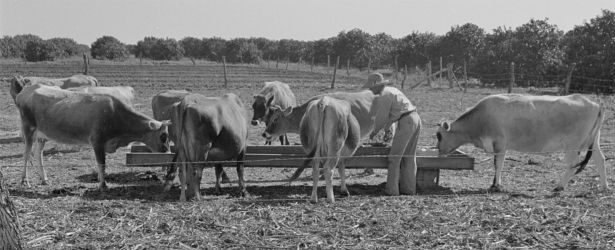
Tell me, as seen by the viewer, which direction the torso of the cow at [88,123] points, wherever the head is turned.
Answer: to the viewer's right

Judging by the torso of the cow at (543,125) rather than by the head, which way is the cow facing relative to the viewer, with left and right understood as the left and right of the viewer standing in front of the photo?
facing to the left of the viewer

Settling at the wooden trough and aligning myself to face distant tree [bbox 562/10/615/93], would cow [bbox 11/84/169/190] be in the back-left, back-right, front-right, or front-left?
back-left

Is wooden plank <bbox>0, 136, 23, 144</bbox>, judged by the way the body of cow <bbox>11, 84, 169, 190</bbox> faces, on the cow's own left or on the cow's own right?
on the cow's own left

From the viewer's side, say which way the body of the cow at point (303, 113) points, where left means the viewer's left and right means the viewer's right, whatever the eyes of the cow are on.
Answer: facing to the left of the viewer

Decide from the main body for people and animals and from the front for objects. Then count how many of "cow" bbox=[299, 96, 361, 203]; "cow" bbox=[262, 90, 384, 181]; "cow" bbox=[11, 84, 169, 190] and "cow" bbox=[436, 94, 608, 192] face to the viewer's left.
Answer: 2

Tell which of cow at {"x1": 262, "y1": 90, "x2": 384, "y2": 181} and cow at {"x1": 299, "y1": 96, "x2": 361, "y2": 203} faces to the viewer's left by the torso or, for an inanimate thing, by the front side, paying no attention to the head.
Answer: cow at {"x1": 262, "y1": 90, "x2": 384, "y2": 181}

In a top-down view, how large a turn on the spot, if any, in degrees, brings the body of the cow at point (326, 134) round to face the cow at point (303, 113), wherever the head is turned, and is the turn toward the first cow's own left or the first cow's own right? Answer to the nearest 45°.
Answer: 0° — it already faces it

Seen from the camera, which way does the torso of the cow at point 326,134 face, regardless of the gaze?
away from the camera

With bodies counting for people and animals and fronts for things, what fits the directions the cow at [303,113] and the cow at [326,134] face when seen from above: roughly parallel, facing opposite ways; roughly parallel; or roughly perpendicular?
roughly perpendicular

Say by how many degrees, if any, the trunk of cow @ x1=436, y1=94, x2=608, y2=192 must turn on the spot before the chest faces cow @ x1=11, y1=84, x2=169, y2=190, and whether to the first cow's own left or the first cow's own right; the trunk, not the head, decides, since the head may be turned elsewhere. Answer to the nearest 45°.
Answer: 0° — it already faces it

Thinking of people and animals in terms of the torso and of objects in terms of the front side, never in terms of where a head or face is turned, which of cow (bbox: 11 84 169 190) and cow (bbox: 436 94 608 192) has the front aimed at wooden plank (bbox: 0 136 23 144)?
cow (bbox: 436 94 608 192)

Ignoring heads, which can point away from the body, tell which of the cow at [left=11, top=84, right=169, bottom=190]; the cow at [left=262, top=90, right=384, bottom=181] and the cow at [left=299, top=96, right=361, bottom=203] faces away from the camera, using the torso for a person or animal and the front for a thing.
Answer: the cow at [left=299, top=96, right=361, bottom=203]

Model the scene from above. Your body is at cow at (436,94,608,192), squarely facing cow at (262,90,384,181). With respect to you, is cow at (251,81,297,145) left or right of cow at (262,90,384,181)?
right
